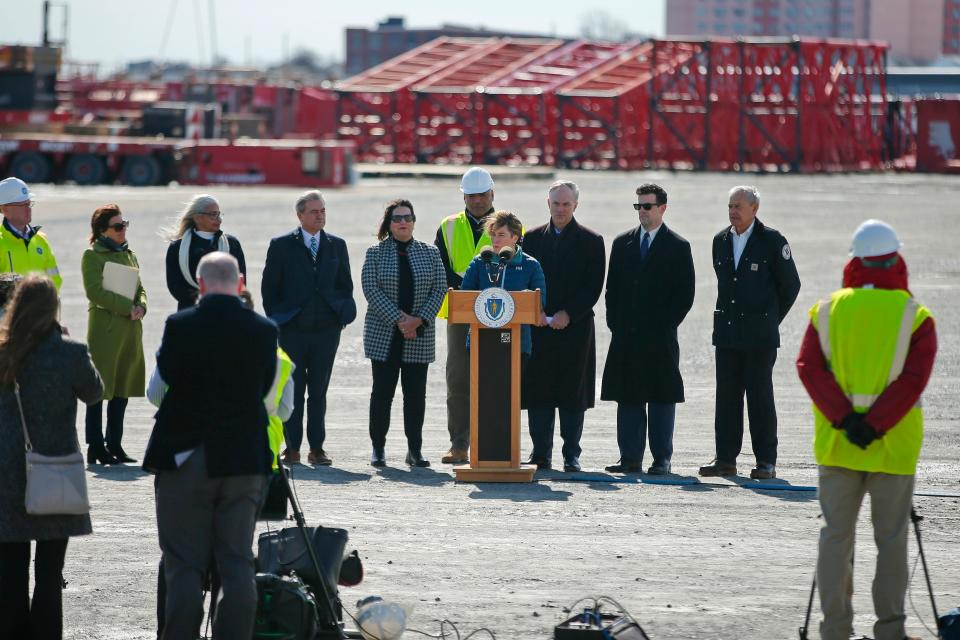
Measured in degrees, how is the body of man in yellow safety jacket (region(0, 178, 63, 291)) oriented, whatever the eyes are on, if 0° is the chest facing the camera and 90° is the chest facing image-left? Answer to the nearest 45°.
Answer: approximately 315°

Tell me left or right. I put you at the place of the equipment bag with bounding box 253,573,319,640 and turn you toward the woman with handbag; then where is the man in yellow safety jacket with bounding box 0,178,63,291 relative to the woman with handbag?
right

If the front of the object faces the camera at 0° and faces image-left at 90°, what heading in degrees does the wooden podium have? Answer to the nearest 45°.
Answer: approximately 0°

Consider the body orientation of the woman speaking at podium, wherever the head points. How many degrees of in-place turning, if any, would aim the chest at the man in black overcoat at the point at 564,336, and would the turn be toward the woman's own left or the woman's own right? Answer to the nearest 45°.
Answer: approximately 135° to the woman's own left

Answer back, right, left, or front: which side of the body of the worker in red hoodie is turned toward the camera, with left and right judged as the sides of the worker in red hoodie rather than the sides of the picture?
back

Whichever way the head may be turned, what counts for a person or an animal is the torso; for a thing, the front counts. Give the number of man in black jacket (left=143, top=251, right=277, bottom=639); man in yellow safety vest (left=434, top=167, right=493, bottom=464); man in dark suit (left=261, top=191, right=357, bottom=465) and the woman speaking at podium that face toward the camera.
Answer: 3

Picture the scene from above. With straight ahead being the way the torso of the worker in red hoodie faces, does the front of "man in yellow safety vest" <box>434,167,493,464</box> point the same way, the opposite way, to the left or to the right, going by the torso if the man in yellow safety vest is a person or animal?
the opposite way

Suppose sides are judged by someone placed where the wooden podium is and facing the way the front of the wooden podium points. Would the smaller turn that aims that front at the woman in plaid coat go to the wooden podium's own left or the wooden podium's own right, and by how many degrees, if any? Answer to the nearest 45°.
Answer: approximately 135° to the wooden podium's own right

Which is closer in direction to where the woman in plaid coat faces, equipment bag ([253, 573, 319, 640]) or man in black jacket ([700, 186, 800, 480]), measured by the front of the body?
the equipment bag

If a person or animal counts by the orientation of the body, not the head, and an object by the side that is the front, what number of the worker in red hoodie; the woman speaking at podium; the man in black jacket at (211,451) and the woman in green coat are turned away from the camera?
2

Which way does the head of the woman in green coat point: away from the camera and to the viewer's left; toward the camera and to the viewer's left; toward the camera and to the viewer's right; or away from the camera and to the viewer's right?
toward the camera and to the viewer's right

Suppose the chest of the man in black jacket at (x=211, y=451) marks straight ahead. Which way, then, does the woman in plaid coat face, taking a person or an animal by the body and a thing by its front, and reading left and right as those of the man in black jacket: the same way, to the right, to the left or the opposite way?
the opposite way
